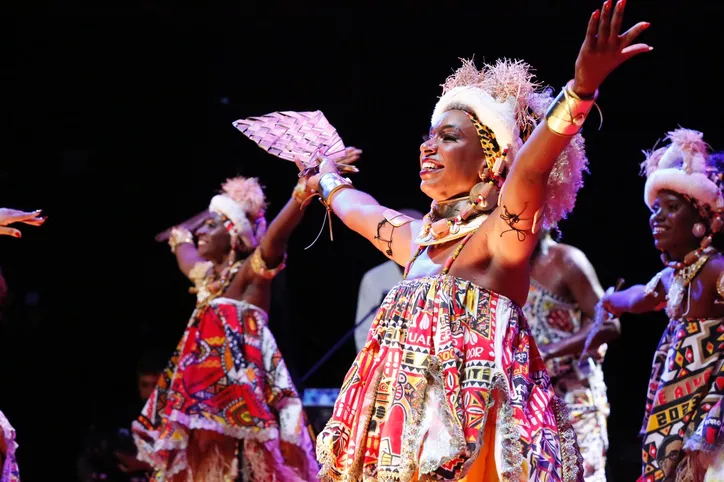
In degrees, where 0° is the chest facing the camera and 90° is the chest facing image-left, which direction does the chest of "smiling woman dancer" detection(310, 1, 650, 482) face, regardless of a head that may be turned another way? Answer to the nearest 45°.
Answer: approximately 45°

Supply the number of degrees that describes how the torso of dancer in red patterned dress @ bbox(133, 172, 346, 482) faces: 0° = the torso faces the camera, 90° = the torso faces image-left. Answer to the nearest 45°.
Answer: approximately 45°

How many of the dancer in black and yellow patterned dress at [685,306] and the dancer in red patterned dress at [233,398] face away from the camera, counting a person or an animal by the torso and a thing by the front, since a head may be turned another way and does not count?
0

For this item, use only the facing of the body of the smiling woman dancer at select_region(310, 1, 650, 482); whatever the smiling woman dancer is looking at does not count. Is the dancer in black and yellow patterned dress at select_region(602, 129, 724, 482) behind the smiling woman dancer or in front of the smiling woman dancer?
behind

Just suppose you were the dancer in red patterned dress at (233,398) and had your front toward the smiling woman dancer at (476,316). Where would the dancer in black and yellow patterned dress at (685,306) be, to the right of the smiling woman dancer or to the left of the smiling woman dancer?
left

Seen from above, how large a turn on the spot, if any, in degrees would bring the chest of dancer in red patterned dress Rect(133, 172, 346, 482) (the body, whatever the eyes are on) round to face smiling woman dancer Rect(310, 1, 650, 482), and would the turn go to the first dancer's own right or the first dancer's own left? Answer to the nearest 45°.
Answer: approximately 45° to the first dancer's own left

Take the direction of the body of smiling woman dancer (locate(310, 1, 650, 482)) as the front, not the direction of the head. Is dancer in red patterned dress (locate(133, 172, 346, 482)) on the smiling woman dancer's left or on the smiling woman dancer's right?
on the smiling woman dancer's right

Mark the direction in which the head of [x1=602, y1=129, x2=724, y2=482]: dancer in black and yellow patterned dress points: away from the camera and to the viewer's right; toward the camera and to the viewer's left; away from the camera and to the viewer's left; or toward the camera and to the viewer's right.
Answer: toward the camera and to the viewer's left

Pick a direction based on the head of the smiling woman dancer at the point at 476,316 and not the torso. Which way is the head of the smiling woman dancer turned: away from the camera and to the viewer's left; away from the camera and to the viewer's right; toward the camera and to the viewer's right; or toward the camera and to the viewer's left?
toward the camera and to the viewer's left
